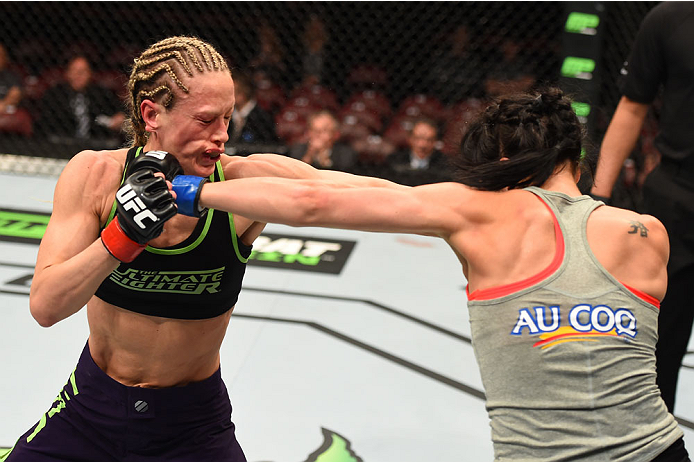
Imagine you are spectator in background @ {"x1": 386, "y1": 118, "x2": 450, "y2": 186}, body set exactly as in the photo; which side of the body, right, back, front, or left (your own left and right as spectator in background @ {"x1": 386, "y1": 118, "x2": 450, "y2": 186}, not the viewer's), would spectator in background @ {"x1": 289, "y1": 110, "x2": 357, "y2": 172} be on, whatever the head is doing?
right

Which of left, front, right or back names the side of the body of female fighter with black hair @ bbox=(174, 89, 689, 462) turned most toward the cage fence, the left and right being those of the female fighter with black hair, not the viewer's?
front

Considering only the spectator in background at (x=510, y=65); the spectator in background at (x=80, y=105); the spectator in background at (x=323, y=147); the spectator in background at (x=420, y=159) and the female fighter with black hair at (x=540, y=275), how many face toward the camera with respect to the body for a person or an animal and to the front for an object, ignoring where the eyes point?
4

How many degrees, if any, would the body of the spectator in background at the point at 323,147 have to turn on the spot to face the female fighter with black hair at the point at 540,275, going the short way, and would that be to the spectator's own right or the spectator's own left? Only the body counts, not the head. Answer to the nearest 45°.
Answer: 0° — they already face them

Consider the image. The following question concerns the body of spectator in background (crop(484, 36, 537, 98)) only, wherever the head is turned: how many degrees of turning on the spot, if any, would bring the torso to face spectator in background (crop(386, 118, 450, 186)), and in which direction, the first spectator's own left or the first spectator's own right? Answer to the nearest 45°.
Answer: approximately 45° to the first spectator's own right

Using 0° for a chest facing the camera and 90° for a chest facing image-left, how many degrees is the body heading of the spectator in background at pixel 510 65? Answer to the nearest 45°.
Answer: approximately 0°

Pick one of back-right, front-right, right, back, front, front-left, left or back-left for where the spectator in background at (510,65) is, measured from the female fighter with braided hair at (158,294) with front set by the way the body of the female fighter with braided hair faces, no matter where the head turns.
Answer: left

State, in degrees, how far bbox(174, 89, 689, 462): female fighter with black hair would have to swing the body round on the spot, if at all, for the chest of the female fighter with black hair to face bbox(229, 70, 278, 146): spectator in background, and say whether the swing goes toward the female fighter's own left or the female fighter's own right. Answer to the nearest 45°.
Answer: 0° — they already face them

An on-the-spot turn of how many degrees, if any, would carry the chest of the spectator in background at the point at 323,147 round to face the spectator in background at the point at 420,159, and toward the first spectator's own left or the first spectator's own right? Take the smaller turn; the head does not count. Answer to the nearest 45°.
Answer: approximately 90° to the first spectator's own left

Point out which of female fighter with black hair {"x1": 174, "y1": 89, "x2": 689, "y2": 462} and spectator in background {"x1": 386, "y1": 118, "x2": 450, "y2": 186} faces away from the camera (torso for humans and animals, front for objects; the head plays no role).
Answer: the female fighter with black hair

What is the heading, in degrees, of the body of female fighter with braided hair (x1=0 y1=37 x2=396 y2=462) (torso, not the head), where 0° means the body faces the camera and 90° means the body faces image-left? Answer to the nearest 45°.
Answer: approximately 315°

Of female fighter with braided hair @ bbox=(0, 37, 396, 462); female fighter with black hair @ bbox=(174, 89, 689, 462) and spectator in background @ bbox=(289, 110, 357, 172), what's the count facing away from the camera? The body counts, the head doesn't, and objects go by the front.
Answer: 1

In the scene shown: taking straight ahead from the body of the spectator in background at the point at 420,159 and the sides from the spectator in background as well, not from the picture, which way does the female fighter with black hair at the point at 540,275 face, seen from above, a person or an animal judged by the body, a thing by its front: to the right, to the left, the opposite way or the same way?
the opposite way

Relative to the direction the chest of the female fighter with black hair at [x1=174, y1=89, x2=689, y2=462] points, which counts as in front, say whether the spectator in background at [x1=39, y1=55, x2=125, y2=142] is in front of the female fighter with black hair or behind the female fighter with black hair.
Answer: in front

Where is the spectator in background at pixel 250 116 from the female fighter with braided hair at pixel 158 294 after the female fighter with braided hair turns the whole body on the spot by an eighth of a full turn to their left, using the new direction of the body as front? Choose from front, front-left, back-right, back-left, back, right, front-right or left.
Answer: left

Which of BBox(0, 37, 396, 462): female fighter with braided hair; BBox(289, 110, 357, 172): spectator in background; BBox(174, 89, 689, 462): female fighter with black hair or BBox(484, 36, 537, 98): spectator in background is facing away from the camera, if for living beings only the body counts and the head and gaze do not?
BBox(174, 89, 689, 462): female fighter with black hair
